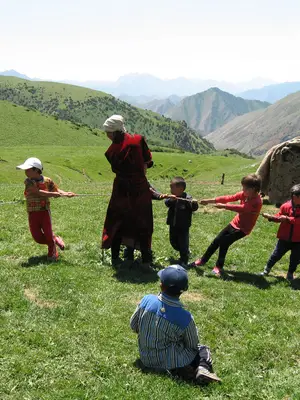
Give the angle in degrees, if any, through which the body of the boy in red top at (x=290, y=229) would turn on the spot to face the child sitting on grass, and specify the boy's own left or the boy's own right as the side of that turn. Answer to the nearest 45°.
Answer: approximately 45° to the boy's own left

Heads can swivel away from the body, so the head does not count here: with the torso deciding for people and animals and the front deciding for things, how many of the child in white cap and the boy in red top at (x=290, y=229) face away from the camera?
0

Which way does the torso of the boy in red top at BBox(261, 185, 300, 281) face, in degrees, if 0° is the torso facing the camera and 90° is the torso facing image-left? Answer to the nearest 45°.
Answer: approximately 45°

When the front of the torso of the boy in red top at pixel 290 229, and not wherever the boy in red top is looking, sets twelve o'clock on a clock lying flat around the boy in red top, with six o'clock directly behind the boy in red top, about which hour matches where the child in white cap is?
The child in white cap is roughly at 1 o'clock from the boy in red top.

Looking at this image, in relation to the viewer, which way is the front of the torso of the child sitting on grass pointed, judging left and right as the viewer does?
facing away from the viewer

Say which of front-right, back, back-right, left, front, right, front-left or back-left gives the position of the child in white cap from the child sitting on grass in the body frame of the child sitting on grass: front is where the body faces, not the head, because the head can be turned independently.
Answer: front-left

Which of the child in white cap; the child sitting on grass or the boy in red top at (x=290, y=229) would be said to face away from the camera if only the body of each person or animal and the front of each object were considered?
the child sitting on grass

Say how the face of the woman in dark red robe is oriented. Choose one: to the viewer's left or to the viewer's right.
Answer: to the viewer's left

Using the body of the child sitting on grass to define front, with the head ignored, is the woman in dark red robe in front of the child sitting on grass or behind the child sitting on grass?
in front

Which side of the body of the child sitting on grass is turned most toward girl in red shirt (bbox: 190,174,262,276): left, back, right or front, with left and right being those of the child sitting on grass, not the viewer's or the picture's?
front

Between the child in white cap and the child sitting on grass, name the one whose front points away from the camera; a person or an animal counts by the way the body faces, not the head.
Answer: the child sitting on grass
